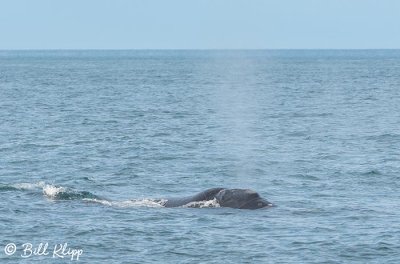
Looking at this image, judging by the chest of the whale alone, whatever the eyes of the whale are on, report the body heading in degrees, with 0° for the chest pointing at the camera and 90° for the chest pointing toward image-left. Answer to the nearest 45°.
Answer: approximately 270°
